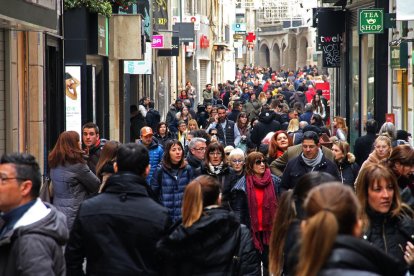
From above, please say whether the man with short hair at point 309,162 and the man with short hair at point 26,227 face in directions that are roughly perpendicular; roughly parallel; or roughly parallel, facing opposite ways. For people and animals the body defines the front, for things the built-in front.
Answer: roughly perpendicular

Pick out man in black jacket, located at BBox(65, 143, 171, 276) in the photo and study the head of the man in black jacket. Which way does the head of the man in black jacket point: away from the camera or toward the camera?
away from the camera

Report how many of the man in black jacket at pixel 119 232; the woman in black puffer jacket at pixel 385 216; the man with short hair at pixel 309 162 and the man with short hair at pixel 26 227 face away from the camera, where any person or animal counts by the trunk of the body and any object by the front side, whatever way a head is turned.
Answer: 1

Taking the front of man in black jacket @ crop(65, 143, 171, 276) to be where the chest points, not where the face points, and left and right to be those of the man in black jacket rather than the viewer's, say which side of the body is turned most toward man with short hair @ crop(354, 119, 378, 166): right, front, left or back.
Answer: front

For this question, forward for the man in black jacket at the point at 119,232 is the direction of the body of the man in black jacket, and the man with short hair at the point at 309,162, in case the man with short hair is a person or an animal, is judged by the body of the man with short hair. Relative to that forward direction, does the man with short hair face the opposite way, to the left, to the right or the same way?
the opposite way

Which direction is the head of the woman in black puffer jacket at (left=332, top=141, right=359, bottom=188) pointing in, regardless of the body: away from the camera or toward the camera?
toward the camera

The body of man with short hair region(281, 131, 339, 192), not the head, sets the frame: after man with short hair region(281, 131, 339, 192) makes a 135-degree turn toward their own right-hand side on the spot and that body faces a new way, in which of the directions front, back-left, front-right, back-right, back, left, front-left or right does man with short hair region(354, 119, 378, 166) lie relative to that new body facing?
front-right

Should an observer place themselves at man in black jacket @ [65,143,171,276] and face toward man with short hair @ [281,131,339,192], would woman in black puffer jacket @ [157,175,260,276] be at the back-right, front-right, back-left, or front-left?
front-right

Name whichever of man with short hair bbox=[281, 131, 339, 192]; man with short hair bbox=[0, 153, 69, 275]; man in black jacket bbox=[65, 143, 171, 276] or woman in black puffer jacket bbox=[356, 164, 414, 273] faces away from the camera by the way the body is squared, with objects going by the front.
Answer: the man in black jacket

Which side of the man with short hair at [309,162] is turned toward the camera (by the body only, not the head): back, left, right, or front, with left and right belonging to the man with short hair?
front

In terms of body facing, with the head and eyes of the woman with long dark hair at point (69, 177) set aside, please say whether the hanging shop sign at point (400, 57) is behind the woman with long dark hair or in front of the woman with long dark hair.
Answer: in front

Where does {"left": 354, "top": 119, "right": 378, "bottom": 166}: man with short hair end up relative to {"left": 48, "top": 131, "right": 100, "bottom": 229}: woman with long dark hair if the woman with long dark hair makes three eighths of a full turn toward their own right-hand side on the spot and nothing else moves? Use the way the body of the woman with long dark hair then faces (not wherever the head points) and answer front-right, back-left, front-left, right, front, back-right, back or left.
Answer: back-left

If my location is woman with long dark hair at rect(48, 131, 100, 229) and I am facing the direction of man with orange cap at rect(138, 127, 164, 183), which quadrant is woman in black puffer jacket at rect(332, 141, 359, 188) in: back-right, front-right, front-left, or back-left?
front-right

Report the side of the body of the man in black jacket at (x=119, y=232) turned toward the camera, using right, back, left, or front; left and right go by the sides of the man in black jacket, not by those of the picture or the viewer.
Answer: back

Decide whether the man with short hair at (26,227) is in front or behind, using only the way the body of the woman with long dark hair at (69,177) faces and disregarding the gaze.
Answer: behind
